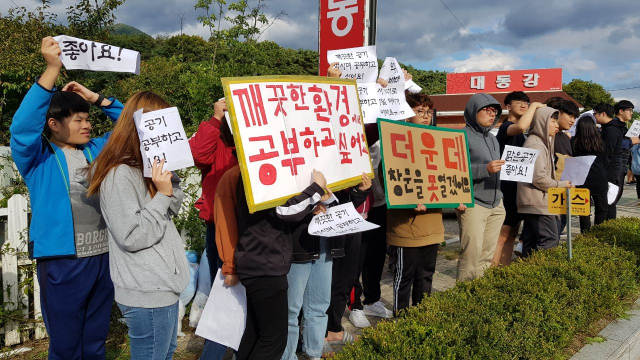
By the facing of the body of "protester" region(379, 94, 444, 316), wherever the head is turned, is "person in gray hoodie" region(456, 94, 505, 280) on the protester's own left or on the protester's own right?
on the protester's own left

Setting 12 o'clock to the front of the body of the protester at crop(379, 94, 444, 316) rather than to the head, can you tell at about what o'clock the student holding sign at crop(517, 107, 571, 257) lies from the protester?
The student holding sign is roughly at 9 o'clock from the protester.

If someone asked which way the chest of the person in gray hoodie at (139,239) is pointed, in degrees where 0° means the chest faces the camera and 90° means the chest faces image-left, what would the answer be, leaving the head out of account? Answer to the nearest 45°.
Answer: approximately 270°

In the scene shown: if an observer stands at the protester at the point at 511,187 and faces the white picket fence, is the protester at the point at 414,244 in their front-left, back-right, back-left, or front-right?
front-left

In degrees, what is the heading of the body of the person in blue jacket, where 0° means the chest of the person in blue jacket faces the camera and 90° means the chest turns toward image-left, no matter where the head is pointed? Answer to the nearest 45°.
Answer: approximately 315°

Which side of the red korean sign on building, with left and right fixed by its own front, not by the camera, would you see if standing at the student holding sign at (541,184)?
front

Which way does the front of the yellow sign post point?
toward the camera

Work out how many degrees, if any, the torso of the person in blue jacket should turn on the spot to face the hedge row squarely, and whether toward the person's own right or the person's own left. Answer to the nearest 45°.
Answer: approximately 45° to the person's own left

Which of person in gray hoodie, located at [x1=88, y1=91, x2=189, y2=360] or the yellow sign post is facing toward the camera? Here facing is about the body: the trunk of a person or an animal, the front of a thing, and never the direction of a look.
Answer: the yellow sign post

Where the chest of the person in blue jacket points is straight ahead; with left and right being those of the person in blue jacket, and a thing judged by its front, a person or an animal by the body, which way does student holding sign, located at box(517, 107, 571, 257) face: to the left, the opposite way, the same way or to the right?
the same way
